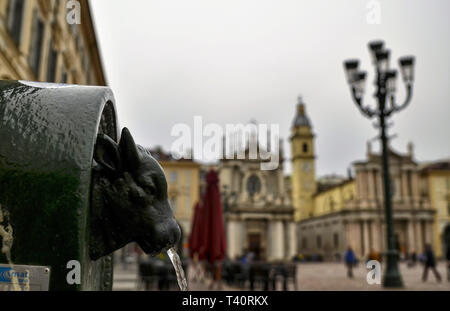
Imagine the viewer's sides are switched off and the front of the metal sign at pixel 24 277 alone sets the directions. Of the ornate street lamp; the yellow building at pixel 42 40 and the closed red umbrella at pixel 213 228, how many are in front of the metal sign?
0

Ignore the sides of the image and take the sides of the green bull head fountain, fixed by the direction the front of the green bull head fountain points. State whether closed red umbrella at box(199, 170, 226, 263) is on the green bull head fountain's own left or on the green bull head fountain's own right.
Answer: on the green bull head fountain's own left

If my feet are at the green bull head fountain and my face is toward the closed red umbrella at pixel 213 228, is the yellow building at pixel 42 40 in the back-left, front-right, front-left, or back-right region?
front-left

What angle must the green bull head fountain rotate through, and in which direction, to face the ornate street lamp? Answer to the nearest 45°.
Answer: approximately 45° to its left

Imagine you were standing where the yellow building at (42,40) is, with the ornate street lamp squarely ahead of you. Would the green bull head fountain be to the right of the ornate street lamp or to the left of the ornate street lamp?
right

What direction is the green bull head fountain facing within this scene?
to the viewer's right

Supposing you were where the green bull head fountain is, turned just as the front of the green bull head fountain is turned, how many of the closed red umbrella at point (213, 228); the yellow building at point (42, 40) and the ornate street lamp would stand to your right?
0

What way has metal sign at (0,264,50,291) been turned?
toward the camera
